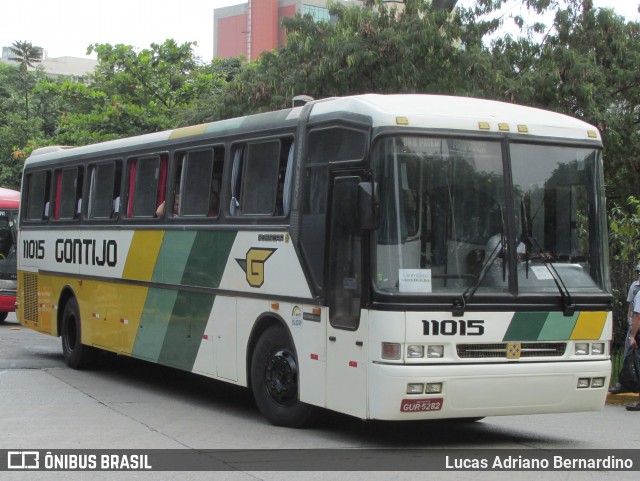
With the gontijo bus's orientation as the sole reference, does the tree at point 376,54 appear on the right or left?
on its left

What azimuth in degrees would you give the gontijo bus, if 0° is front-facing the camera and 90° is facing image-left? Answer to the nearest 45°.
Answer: approximately 315°

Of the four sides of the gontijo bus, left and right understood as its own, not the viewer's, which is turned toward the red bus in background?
back

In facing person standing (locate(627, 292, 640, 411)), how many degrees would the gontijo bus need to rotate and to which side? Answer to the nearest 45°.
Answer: approximately 90° to its left
